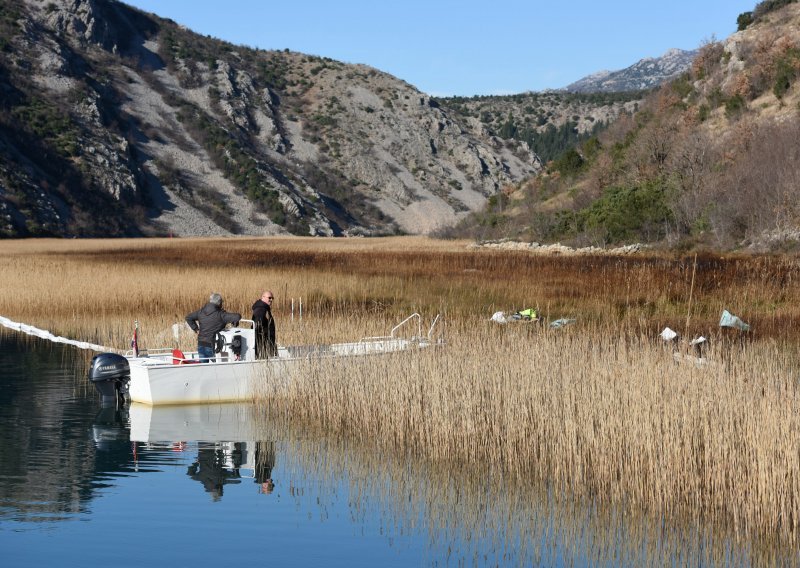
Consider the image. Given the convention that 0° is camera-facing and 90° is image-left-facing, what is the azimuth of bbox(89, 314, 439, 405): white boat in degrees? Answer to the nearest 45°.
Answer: approximately 270°
